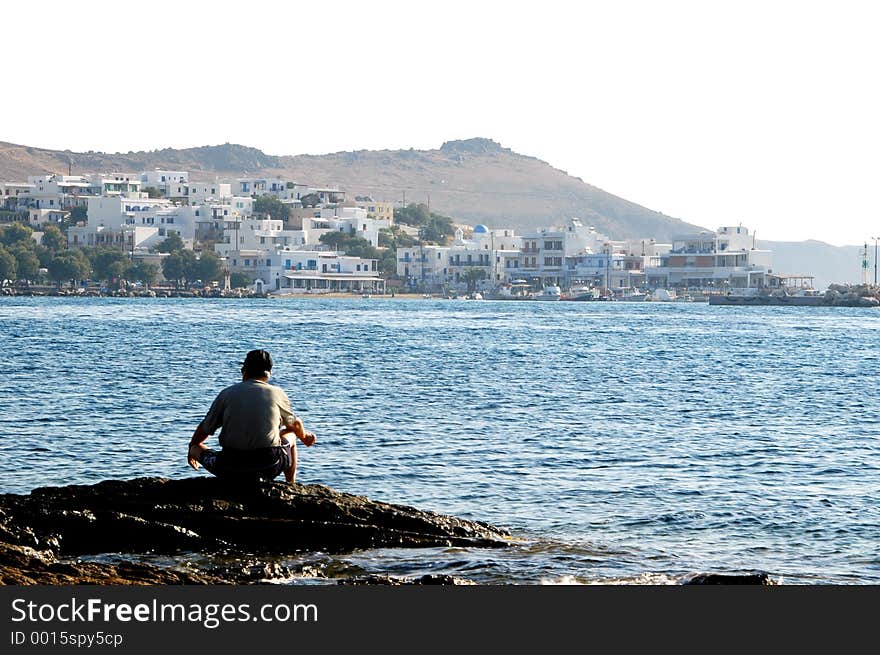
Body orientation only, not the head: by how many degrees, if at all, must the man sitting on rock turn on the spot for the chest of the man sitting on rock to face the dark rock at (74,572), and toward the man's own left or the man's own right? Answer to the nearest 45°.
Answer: approximately 135° to the man's own left

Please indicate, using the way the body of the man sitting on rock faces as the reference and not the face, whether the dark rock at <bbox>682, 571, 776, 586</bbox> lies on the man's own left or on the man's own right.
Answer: on the man's own right

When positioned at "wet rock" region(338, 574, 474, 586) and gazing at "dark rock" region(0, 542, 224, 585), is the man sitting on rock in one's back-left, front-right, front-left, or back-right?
front-right

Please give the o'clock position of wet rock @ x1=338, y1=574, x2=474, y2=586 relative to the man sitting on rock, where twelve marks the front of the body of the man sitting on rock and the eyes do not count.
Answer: The wet rock is roughly at 4 o'clock from the man sitting on rock.

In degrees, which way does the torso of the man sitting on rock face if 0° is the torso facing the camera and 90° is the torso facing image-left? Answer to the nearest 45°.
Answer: approximately 180°
